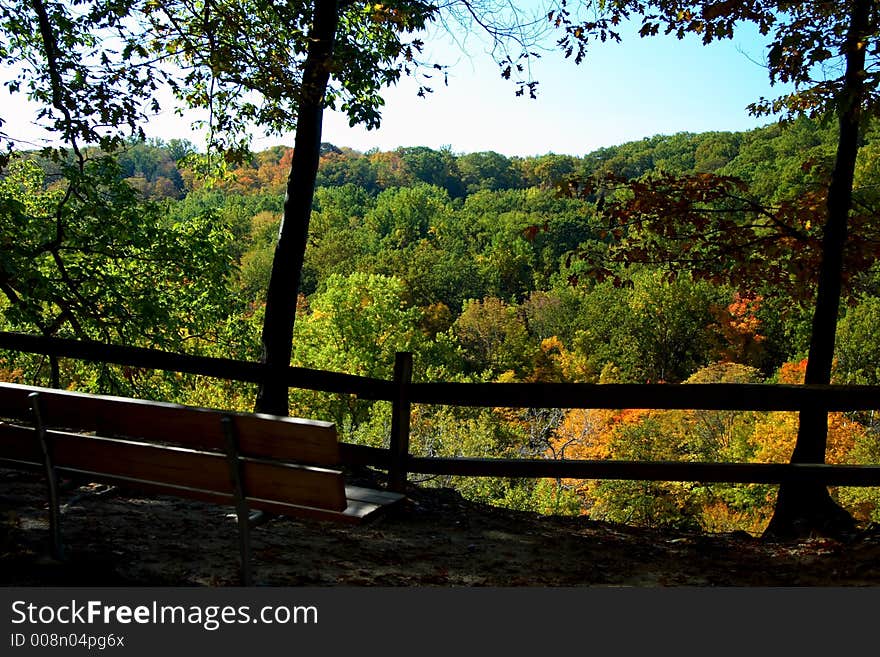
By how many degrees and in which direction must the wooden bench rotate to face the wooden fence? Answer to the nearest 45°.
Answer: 0° — it already faces it

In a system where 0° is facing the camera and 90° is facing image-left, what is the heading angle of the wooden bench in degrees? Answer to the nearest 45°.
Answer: approximately 225°
